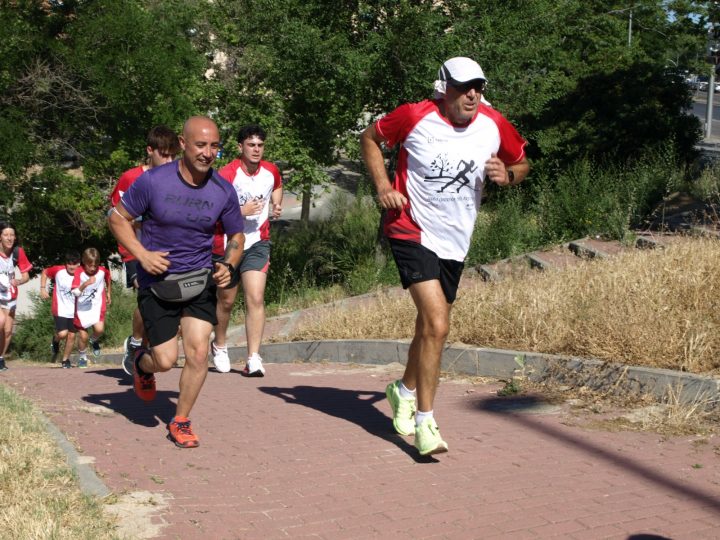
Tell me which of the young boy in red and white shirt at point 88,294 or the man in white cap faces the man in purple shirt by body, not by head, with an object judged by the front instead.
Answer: the young boy in red and white shirt

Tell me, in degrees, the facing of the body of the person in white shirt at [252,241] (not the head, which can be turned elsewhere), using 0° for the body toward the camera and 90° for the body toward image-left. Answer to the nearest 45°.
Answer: approximately 0°

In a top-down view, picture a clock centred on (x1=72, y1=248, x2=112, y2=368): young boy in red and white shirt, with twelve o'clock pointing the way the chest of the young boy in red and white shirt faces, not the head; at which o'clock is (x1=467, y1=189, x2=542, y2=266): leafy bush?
The leafy bush is roughly at 9 o'clock from the young boy in red and white shirt.

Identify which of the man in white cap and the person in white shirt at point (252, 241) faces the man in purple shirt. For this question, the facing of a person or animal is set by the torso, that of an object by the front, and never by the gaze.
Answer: the person in white shirt

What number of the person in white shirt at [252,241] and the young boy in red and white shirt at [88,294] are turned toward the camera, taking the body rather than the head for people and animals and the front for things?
2

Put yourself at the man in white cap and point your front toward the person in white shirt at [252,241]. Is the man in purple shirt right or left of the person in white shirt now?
left

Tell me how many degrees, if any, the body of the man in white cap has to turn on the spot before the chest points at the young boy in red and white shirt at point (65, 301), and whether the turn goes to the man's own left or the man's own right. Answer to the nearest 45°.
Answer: approximately 180°

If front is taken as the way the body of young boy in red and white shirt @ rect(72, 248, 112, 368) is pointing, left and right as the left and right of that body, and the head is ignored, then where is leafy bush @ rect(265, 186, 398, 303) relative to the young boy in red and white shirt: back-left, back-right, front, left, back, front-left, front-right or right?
back-left

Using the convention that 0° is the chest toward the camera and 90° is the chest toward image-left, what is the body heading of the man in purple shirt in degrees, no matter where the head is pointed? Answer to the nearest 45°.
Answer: approximately 315°

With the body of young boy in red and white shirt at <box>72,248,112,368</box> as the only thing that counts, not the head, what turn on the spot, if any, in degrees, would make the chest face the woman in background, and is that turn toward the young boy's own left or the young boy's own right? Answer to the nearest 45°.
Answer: approximately 45° to the young boy's own right
